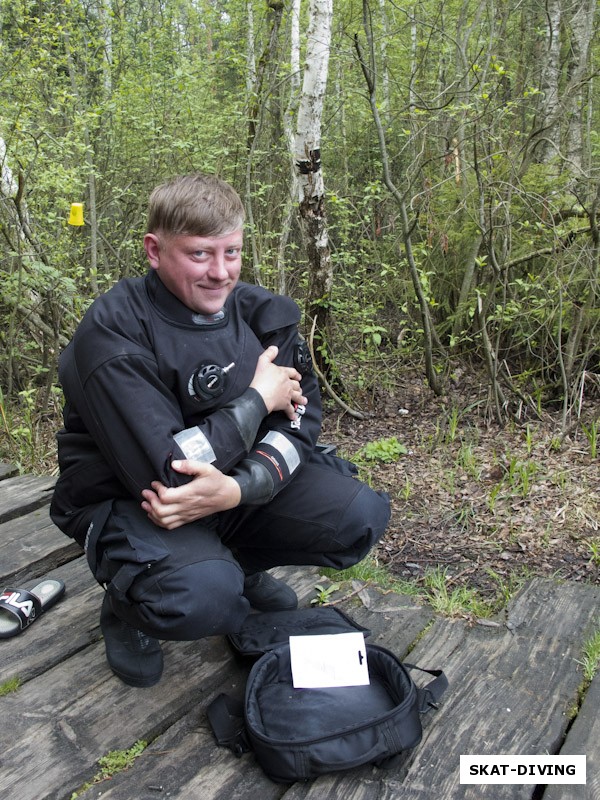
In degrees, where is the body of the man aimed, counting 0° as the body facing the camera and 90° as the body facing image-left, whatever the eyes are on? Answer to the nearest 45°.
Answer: approximately 315°

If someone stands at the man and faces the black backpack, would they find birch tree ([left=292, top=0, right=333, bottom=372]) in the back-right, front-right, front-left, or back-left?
back-left

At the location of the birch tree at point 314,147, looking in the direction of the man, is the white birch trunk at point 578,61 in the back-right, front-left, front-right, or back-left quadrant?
back-left

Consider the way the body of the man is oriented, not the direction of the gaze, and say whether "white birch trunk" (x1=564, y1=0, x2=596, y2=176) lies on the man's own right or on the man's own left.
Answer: on the man's own left

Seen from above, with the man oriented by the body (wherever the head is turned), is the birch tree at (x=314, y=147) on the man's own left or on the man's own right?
on the man's own left

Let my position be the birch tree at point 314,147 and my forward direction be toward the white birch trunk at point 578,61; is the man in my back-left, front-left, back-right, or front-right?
back-right
